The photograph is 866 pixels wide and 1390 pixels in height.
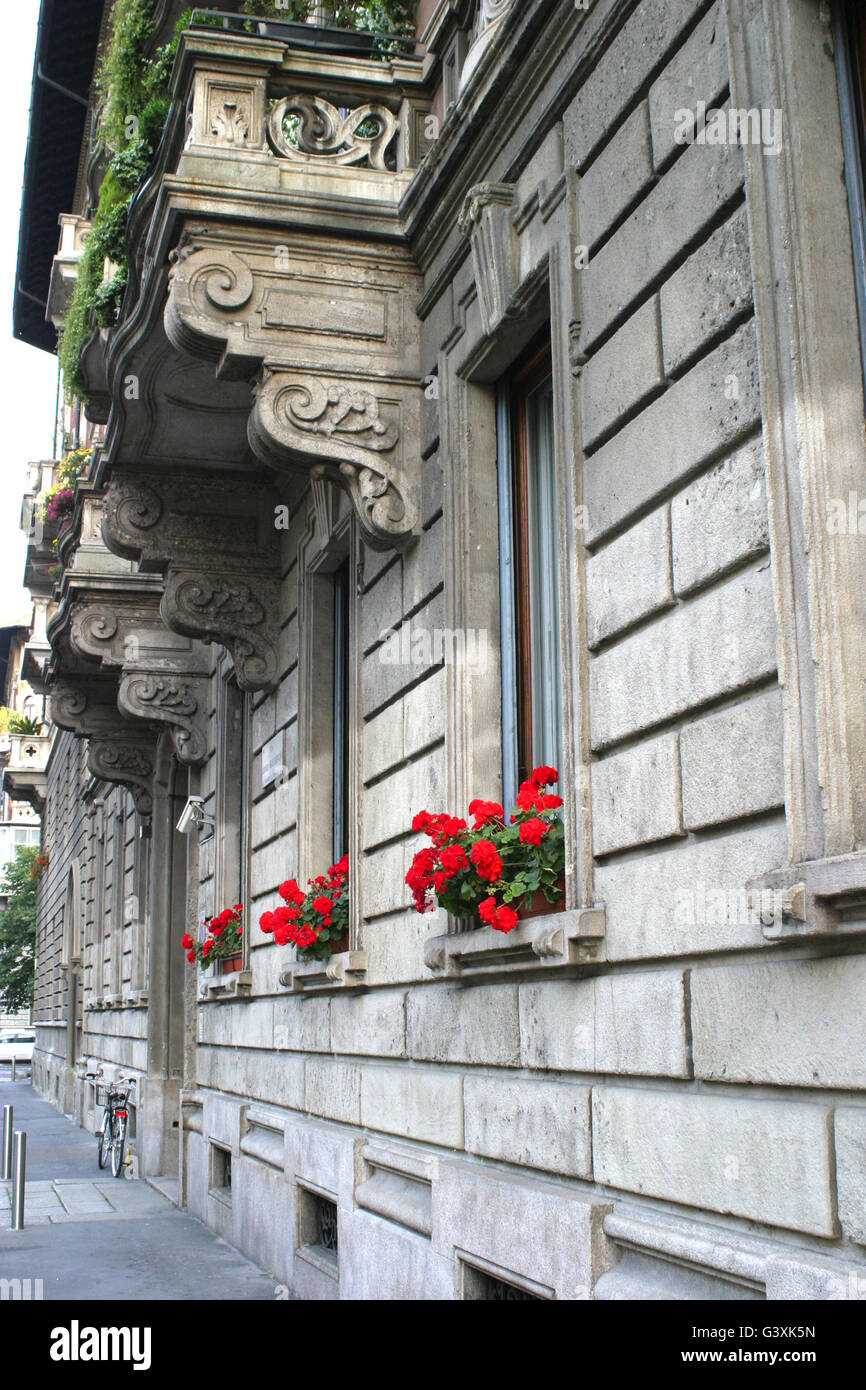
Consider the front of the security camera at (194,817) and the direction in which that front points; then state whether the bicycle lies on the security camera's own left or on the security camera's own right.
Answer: on the security camera's own right

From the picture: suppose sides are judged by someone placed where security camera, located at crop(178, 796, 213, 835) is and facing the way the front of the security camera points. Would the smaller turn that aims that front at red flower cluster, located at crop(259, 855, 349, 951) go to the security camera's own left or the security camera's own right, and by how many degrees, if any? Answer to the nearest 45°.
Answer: approximately 45° to the security camera's own left

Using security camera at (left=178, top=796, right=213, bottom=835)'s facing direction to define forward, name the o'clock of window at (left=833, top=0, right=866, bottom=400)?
The window is roughly at 10 o'clock from the security camera.

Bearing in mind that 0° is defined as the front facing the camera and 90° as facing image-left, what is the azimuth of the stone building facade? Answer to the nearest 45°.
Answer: approximately 45°

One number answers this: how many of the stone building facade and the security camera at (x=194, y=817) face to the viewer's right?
0

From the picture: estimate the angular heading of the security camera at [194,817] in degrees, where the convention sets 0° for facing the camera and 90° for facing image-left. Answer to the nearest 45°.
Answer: approximately 45°

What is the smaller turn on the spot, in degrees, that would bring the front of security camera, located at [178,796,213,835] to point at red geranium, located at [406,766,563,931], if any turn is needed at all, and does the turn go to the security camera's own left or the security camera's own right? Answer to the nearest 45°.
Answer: approximately 45° to the security camera's own left

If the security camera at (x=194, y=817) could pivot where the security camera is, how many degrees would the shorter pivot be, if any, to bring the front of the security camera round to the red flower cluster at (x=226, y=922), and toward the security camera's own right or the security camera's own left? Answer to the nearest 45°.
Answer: approximately 45° to the security camera's own left
